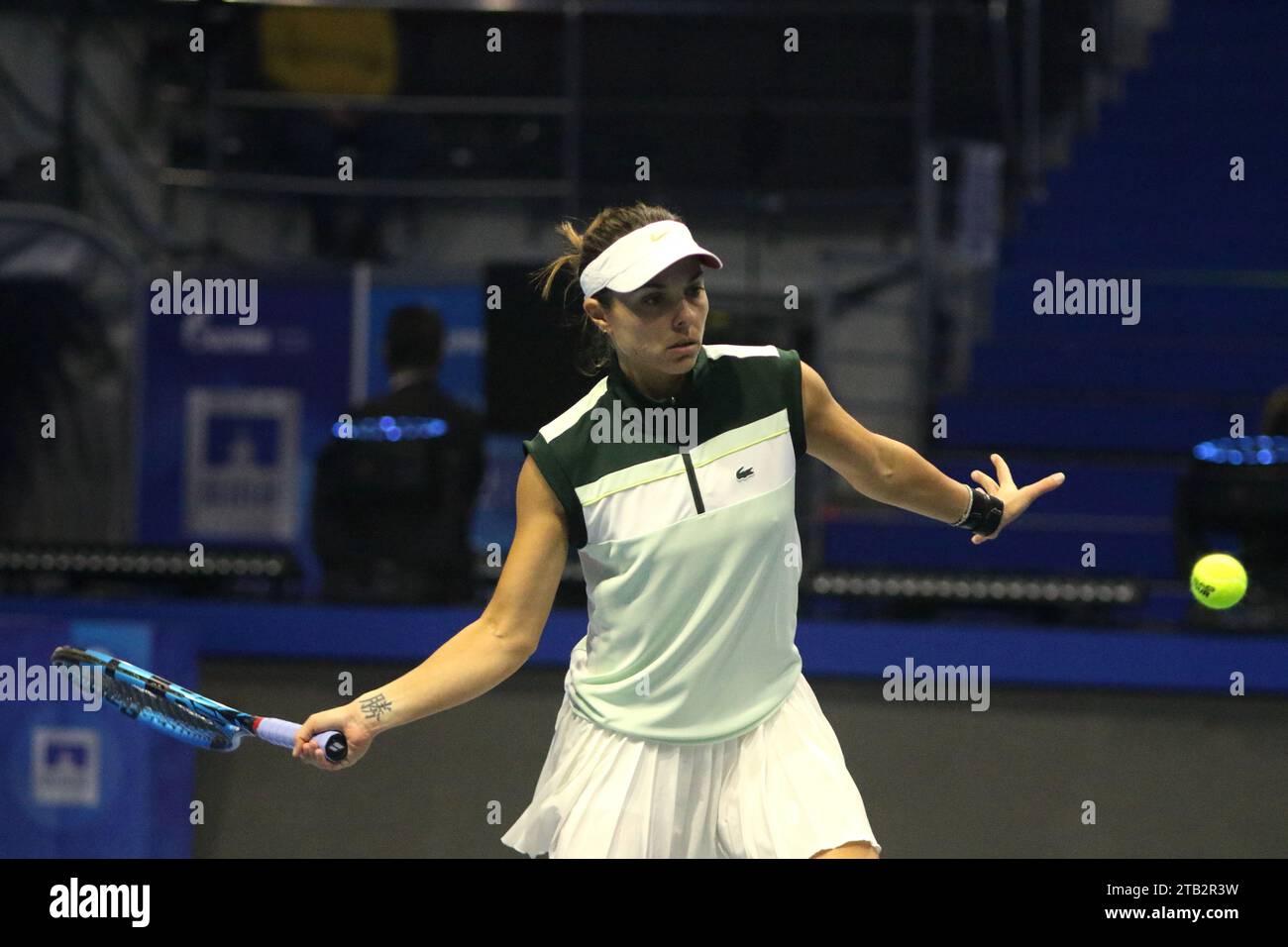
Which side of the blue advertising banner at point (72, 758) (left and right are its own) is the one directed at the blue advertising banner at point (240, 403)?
back

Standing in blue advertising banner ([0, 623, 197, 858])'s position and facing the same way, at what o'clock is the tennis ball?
The tennis ball is roughly at 10 o'clock from the blue advertising banner.

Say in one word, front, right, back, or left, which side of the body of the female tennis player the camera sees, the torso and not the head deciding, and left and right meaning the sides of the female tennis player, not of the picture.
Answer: front

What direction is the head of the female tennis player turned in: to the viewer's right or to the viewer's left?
to the viewer's right

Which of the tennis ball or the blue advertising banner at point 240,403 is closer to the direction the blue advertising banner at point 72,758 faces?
the tennis ball

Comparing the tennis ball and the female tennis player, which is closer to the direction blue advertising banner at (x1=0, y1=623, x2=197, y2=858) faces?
the female tennis player

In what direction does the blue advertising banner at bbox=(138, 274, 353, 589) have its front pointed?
toward the camera

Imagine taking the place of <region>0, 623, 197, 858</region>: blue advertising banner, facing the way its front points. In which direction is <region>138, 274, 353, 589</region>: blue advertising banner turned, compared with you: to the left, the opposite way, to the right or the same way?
the same way
